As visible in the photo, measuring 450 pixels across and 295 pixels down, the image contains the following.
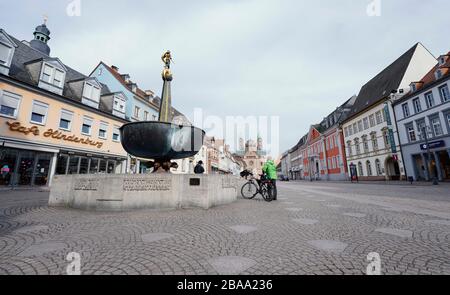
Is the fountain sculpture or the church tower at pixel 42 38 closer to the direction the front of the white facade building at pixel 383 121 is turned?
the church tower

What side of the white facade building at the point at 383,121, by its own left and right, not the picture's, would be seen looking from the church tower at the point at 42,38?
front

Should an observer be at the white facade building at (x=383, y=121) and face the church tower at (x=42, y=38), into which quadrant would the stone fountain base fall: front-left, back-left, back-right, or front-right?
front-left

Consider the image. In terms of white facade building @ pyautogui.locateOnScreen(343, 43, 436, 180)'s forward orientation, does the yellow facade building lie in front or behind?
in front

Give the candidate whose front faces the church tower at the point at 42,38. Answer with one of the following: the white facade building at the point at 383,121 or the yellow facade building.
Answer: the white facade building

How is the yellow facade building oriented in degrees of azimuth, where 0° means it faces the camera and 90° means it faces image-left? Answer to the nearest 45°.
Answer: approximately 315°

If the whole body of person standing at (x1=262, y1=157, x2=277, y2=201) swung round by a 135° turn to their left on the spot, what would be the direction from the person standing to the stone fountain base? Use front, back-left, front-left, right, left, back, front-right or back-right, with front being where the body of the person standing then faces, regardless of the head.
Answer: right

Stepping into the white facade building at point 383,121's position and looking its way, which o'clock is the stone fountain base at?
The stone fountain base is roughly at 11 o'clock from the white facade building.

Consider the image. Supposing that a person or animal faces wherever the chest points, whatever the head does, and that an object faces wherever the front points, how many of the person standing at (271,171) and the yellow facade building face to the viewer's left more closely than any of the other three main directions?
1

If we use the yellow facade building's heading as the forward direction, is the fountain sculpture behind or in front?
in front

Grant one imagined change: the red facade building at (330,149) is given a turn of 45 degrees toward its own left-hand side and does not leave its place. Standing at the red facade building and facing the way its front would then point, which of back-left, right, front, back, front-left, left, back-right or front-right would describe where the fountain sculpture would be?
front

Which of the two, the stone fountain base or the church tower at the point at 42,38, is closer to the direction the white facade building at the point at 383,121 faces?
the church tower

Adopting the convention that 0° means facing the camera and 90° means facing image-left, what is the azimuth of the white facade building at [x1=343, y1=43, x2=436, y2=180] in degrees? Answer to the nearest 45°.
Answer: approximately 45°

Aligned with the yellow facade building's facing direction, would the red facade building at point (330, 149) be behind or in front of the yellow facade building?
in front

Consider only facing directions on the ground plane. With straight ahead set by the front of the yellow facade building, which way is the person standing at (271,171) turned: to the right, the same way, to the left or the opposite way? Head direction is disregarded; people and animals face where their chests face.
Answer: the opposite way

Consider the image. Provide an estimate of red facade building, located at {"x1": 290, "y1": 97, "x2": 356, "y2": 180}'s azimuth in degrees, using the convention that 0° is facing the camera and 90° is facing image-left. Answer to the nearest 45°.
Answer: approximately 45°

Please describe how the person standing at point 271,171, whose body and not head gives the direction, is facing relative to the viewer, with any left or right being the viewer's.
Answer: facing to the left of the viewer
